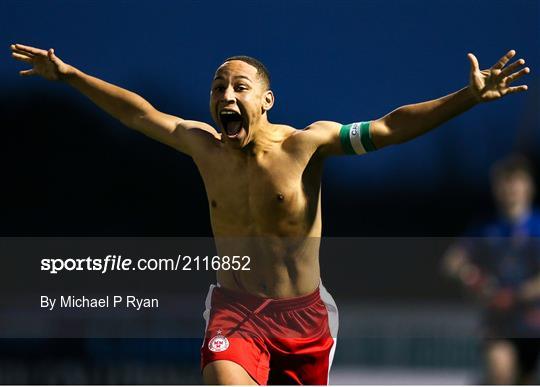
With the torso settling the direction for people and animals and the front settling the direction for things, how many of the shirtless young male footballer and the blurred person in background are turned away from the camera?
0

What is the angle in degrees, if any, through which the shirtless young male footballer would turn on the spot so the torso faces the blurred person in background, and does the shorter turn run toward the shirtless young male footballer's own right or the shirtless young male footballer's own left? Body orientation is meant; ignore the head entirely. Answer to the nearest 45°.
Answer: approximately 180°

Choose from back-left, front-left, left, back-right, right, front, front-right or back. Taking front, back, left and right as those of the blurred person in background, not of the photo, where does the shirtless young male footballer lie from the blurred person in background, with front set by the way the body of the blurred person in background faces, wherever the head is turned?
front-right
